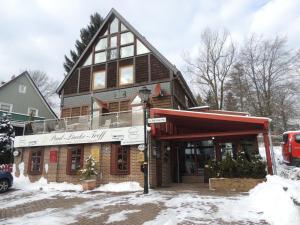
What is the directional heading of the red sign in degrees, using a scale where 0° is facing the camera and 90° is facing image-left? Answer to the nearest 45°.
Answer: approximately 0°

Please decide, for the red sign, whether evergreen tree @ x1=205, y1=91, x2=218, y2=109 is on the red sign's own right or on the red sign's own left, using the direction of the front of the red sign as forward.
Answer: on the red sign's own left

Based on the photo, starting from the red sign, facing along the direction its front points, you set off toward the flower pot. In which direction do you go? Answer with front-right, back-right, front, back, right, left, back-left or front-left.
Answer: front-left

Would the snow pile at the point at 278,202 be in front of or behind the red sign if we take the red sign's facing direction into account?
in front

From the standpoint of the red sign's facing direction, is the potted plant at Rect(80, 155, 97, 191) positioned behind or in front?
in front

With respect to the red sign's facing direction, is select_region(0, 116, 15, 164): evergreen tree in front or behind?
behind

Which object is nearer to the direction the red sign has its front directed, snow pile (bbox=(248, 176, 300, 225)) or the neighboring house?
the snow pile

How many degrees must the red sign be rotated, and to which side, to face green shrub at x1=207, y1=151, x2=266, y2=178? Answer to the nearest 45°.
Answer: approximately 45° to its left
